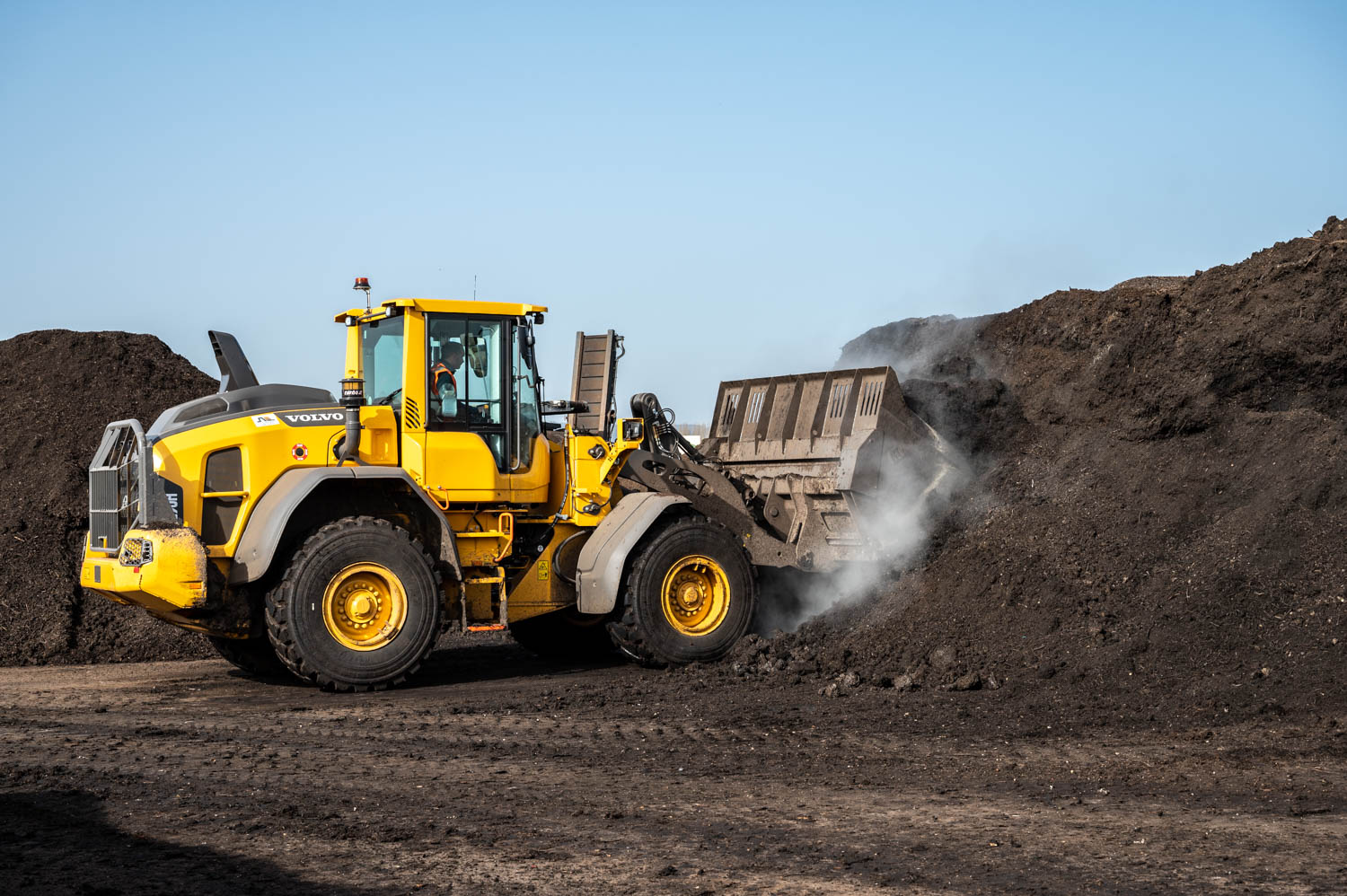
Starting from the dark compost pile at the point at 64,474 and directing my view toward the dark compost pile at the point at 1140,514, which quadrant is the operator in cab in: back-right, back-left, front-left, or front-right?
front-right

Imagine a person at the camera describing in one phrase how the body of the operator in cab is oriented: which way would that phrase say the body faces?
to the viewer's right

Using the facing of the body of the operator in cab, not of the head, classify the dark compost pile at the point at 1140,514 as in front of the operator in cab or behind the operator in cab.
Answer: in front

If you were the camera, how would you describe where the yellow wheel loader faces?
facing away from the viewer and to the right of the viewer
